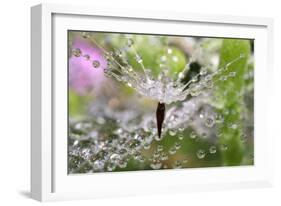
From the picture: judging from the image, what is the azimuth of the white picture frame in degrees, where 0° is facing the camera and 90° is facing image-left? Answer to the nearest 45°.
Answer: approximately 315°
